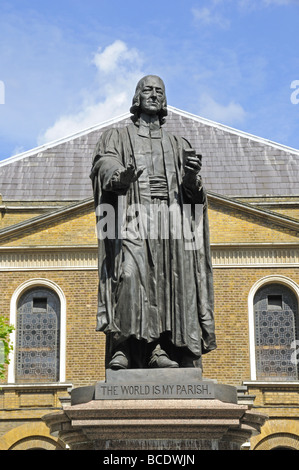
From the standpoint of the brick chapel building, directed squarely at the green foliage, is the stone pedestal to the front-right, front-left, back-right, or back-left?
front-left

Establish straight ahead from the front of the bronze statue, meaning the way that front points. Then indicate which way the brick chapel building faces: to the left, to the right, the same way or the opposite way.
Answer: the same way

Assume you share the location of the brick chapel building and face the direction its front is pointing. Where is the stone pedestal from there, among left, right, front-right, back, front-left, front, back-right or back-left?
front

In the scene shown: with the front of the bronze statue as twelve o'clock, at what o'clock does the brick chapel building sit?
The brick chapel building is roughly at 6 o'clock from the bronze statue.

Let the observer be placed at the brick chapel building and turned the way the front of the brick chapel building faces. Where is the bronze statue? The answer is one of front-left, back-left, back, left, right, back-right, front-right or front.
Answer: front

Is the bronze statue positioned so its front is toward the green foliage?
no

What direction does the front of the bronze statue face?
toward the camera

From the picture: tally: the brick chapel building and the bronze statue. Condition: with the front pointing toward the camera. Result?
2
